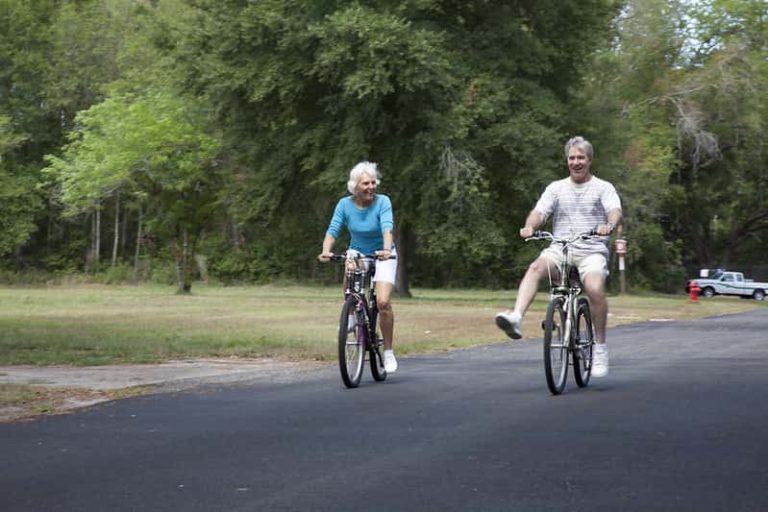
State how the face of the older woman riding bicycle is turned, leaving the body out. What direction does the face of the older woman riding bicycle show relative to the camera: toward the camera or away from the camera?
toward the camera

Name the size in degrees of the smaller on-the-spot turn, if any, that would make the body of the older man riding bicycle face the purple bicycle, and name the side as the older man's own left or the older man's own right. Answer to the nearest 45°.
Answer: approximately 90° to the older man's own right

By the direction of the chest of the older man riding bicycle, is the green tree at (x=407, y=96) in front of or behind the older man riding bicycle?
behind

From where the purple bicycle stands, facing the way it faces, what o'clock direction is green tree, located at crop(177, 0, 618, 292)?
The green tree is roughly at 6 o'clock from the purple bicycle.

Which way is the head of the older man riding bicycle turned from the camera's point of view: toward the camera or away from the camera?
toward the camera

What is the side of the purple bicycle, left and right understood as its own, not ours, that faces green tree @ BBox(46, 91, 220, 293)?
back

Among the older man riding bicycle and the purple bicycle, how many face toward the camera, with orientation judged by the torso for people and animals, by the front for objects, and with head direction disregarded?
2

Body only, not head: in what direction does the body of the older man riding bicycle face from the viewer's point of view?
toward the camera

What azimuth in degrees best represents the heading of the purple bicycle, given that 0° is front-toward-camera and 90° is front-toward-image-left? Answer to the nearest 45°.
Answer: approximately 0°

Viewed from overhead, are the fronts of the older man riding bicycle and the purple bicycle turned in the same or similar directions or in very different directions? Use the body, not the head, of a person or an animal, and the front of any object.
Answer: same or similar directions
